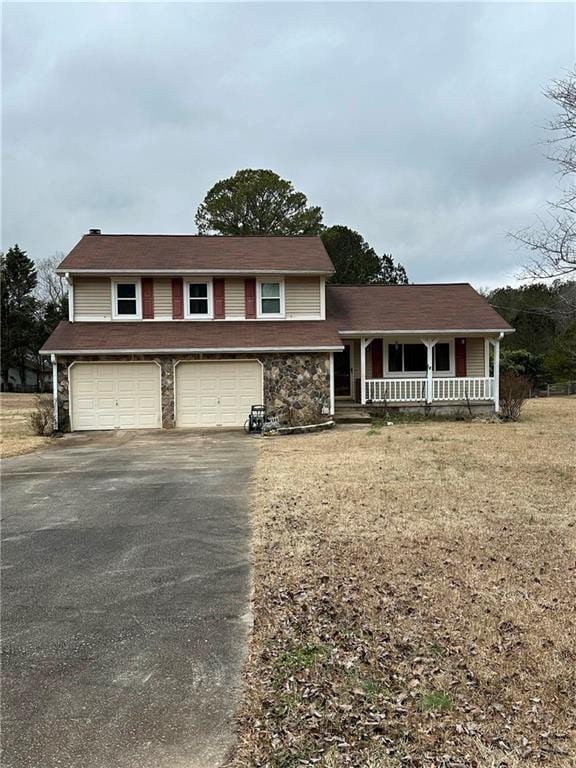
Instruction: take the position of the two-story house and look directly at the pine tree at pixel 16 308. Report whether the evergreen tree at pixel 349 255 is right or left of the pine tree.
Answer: right

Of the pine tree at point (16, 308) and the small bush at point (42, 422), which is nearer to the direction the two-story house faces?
the small bush

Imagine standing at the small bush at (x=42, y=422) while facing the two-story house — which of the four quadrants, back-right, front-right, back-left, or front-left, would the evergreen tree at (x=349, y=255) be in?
front-left

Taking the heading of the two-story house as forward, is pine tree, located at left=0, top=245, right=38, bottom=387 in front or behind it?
behind

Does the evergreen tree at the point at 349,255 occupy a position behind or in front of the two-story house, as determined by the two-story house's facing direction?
behind

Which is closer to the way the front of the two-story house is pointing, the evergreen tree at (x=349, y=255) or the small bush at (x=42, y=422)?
the small bush

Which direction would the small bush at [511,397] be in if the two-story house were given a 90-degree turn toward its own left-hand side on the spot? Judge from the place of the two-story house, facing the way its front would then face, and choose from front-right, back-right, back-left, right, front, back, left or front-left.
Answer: front

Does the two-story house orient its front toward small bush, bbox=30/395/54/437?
no

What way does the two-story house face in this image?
toward the camera

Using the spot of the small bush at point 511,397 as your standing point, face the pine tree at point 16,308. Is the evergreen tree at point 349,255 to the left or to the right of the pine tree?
right
